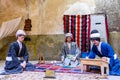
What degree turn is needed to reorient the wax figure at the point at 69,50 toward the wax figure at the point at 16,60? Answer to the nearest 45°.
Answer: approximately 45° to its right

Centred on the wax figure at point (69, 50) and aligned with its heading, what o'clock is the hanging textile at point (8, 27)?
The hanging textile is roughly at 3 o'clock from the wax figure.

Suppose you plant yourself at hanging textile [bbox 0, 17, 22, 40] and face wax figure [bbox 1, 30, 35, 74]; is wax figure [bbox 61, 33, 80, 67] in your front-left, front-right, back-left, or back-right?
front-left

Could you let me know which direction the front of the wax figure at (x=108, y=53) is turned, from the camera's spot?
facing the viewer and to the left of the viewer

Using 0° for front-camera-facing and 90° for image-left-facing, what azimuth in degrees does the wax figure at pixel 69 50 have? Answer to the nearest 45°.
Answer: approximately 0°

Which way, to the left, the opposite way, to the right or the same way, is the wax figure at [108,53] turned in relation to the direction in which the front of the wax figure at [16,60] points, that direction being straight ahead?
to the right

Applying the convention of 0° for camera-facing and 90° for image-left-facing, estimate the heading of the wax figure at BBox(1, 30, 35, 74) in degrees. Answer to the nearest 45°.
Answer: approximately 315°

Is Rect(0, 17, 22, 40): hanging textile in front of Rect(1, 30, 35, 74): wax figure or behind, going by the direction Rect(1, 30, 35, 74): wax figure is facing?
behind

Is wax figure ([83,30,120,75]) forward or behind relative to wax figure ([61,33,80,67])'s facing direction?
forward

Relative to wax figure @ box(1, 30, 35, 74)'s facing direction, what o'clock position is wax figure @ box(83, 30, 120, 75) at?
wax figure @ box(83, 30, 120, 75) is roughly at 11 o'clock from wax figure @ box(1, 30, 35, 74).

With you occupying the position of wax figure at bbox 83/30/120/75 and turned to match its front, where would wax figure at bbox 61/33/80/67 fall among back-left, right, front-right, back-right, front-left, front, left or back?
right

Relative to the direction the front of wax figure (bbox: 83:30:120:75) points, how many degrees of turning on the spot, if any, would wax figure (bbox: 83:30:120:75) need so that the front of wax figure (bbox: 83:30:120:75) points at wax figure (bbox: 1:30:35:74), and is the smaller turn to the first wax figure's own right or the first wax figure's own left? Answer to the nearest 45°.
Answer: approximately 45° to the first wax figure's own right
